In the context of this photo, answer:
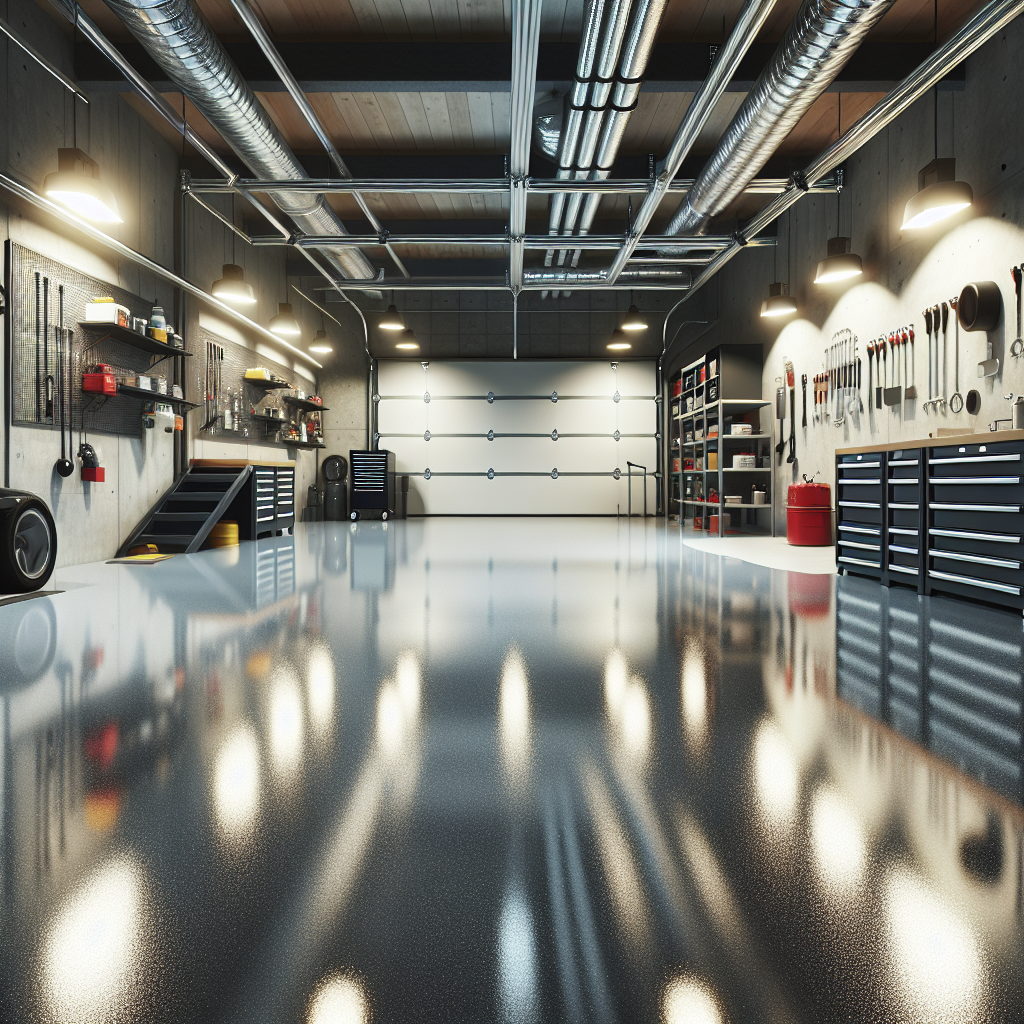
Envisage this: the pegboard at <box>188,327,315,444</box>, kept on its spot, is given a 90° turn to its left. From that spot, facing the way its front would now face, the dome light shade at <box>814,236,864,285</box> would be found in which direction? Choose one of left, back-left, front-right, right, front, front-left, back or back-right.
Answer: right

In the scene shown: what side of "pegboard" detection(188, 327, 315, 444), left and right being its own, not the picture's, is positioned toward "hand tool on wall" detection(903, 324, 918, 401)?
front

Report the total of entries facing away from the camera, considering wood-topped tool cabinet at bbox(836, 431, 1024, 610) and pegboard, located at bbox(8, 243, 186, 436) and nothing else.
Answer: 0

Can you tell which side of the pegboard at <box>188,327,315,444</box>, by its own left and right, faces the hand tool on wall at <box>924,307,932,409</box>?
front

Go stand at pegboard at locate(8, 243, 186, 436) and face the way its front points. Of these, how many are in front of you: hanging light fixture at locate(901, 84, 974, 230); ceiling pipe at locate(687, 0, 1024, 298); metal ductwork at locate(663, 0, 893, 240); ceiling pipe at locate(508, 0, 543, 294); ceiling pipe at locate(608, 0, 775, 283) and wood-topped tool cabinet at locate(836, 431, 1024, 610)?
6

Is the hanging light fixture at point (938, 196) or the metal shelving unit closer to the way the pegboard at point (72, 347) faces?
the hanging light fixture

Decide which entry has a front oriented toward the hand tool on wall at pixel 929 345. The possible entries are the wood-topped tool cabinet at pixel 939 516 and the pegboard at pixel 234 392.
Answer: the pegboard

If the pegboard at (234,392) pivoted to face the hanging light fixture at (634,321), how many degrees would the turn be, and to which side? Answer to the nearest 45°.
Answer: approximately 45° to its left

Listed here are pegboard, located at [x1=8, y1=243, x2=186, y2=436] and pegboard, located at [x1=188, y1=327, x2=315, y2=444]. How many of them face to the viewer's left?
0

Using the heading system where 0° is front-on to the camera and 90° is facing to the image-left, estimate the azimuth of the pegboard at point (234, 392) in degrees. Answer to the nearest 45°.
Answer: approximately 315°

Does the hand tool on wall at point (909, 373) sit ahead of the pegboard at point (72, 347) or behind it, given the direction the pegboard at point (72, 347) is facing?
ahead

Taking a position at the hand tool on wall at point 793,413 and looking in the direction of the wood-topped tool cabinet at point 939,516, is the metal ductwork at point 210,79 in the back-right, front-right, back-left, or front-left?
front-right

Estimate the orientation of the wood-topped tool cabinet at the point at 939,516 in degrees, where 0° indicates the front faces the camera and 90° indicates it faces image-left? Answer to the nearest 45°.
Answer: approximately 45°

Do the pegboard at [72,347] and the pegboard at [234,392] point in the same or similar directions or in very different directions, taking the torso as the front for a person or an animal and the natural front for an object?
same or similar directions
